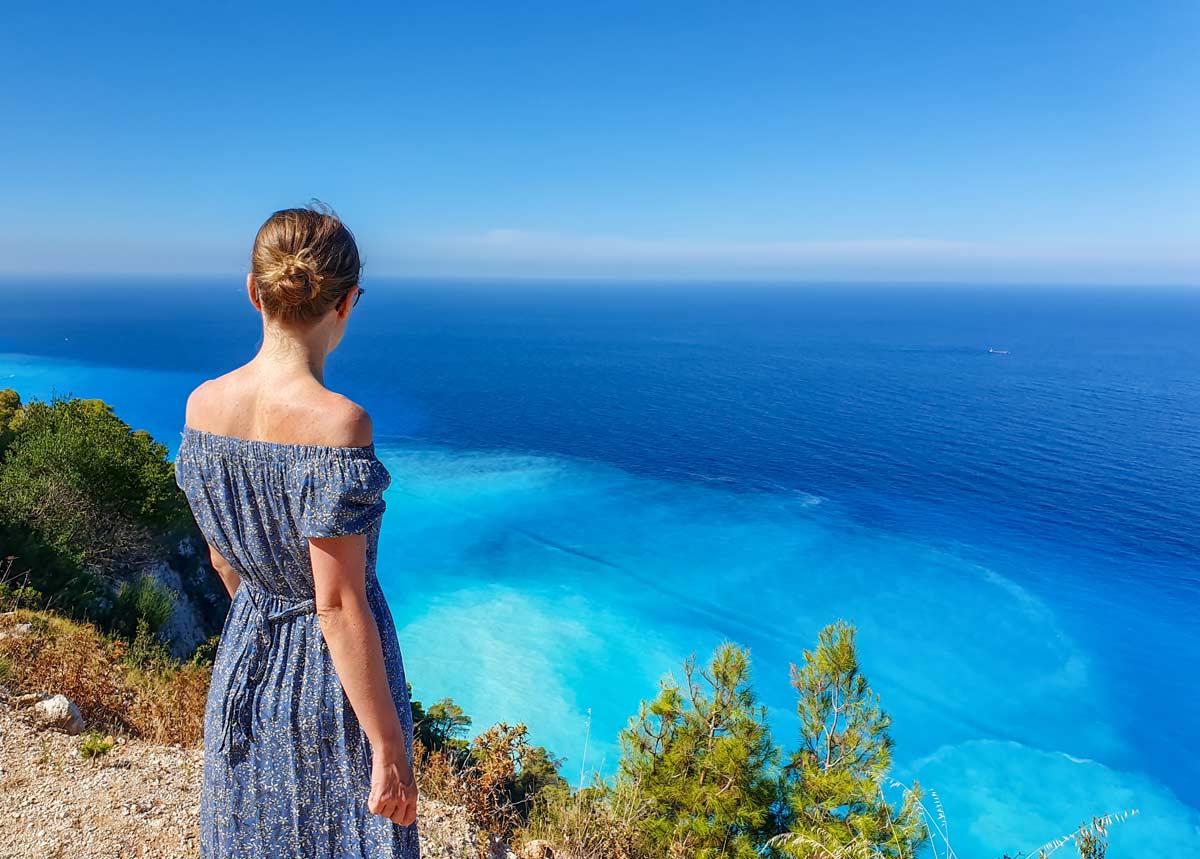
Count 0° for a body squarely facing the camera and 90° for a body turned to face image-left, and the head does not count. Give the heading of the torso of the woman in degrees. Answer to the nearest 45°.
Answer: approximately 225°

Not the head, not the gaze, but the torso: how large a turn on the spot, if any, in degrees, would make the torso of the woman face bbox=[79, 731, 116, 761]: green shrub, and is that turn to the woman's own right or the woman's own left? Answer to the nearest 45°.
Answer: approximately 45° to the woman's own left

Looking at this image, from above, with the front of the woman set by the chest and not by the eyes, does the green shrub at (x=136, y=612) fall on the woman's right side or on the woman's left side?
on the woman's left side

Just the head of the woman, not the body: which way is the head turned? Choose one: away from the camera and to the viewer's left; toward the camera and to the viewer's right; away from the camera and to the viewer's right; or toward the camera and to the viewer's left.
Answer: away from the camera and to the viewer's right

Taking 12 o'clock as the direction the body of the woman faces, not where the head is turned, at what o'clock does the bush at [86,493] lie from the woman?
The bush is roughly at 10 o'clock from the woman.

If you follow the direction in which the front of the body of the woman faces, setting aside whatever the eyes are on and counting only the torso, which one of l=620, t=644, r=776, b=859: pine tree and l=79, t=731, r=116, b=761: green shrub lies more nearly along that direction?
the pine tree

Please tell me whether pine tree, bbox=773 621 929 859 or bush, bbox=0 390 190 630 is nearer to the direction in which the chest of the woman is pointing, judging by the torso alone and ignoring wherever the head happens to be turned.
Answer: the pine tree

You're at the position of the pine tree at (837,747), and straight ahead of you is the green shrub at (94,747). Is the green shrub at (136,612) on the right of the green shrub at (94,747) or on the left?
right

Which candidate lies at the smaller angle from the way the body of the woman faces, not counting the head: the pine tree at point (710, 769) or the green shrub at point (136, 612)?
the pine tree
